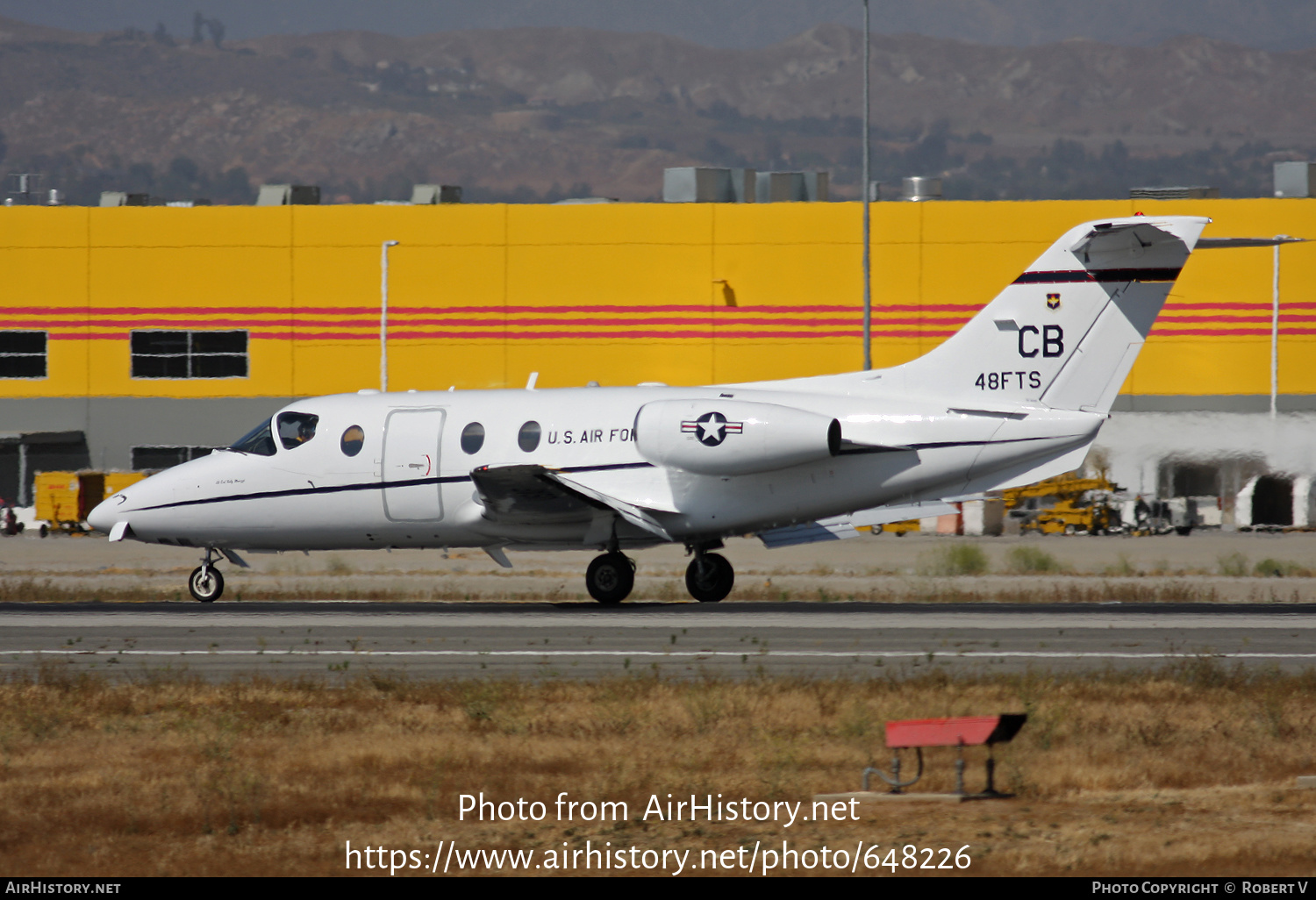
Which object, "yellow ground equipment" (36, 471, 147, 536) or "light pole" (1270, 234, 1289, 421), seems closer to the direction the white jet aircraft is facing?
the yellow ground equipment

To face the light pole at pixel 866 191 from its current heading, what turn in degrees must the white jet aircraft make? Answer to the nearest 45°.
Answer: approximately 90° to its right

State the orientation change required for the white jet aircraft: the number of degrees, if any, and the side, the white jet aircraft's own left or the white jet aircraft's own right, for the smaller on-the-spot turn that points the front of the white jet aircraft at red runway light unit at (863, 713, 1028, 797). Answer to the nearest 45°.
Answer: approximately 90° to the white jet aircraft's own left

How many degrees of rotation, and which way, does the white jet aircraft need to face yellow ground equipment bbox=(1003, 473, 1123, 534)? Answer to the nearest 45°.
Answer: approximately 135° to its right

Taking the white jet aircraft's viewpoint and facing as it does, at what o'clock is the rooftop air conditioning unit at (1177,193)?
The rooftop air conditioning unit is roughly at 4 o'clock from the white jet aircraft.

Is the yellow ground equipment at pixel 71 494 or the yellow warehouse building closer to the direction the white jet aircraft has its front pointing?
the yellow ground equipment

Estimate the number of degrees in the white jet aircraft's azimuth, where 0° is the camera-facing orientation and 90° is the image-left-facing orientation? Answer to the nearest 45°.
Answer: approximately 90°

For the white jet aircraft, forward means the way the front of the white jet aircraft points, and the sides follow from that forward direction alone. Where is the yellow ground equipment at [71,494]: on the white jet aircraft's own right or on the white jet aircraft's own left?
on the white jet aircraft's own right

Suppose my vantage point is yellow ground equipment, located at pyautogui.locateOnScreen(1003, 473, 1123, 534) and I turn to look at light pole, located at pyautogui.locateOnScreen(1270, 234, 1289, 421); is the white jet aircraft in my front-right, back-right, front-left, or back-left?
back-right

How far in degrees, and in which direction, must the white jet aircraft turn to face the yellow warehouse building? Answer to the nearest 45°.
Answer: approximately 90° to its right

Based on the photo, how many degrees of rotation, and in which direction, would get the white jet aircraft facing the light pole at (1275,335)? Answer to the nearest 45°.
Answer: approximately 135° to its right
